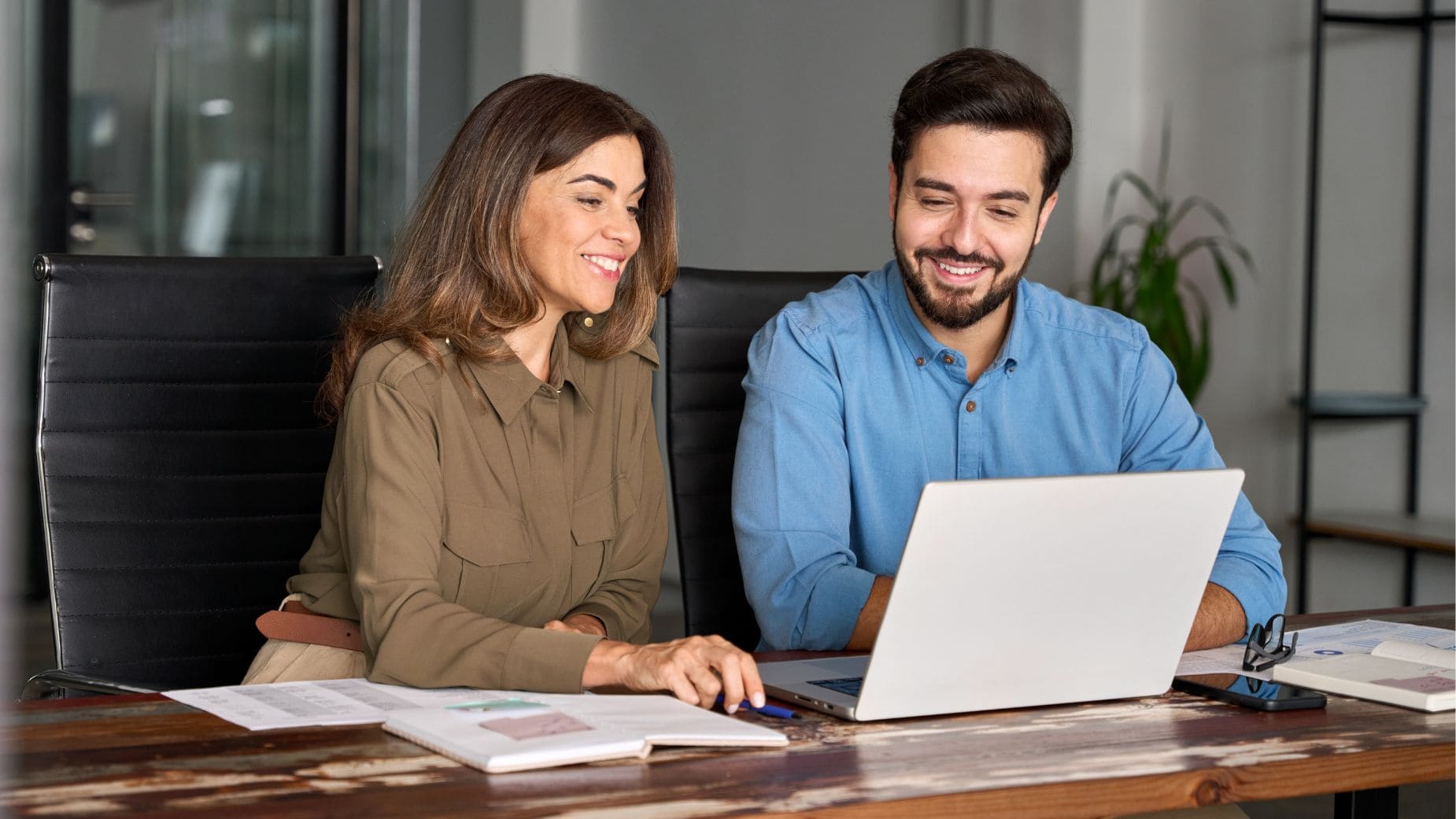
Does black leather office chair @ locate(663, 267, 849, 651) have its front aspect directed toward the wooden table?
yes

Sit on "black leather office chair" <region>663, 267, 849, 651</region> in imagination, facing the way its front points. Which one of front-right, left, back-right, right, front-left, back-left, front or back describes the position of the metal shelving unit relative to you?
back-left

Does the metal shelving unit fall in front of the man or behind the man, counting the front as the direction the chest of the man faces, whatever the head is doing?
behind

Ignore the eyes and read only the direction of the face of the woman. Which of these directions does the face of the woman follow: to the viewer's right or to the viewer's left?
to the viewer's right
